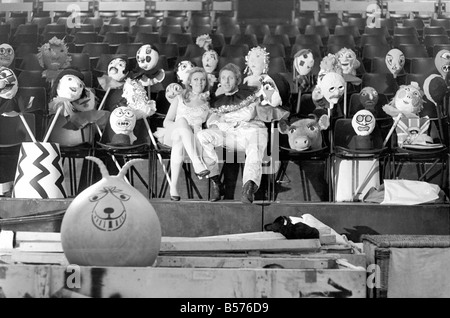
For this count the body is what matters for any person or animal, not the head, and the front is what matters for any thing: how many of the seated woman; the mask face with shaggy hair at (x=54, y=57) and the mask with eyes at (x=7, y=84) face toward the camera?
3

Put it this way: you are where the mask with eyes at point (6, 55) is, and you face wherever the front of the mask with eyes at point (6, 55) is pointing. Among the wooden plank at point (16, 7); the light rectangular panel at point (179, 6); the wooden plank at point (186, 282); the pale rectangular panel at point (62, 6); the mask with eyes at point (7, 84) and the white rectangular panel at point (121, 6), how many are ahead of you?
2

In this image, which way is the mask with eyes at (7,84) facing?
toward the camera

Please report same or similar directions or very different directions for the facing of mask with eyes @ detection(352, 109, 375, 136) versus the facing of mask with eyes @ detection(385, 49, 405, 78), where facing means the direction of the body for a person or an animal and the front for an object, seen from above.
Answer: same or similar directions

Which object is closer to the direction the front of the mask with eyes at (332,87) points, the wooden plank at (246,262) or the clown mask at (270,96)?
the wooden plank

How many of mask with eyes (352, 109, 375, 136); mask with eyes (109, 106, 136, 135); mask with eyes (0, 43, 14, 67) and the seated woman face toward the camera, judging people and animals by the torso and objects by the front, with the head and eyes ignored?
4

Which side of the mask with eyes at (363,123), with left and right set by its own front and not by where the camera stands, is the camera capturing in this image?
front

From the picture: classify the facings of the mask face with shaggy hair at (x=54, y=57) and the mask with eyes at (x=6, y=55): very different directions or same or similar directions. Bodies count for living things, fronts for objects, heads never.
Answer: same or similar directions

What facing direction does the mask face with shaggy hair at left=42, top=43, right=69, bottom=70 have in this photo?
toward the camera

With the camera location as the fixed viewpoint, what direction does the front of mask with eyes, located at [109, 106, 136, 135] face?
facing the viewer

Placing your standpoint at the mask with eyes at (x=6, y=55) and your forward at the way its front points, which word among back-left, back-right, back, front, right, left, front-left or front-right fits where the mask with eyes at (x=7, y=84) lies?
front

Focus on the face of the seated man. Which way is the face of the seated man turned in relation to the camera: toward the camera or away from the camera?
toward the camera

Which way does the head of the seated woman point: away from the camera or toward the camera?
toward the camera

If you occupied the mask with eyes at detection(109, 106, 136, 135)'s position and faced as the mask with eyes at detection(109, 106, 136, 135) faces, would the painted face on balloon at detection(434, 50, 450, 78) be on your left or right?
on your left
